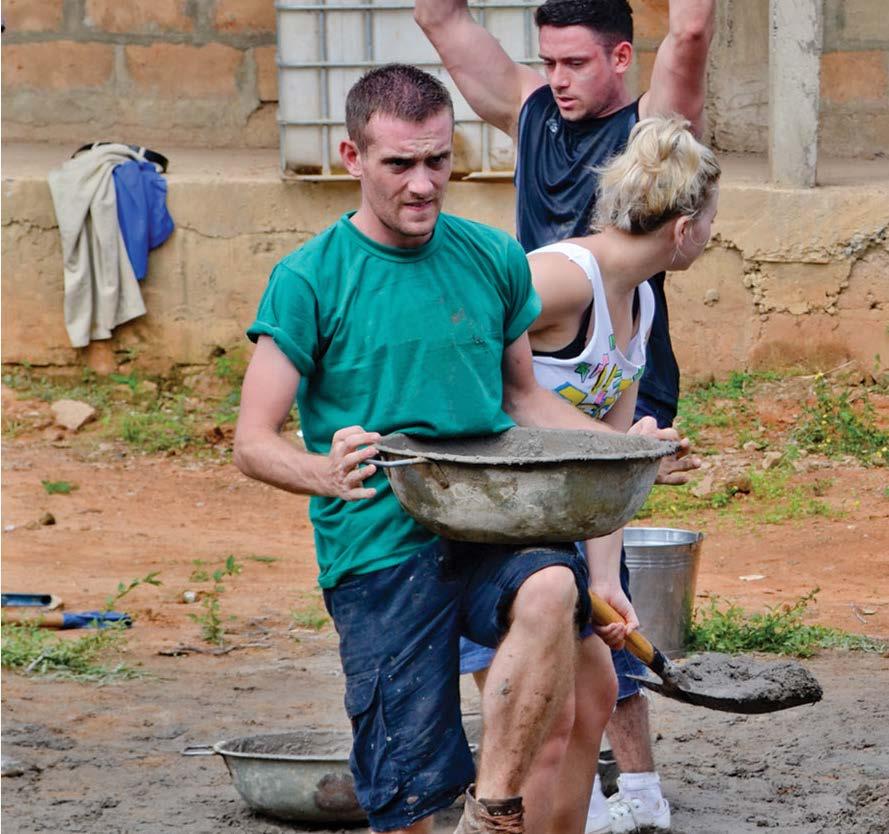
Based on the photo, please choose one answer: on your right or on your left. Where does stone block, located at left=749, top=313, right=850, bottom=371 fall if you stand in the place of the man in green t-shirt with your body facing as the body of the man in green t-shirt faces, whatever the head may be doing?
on your left

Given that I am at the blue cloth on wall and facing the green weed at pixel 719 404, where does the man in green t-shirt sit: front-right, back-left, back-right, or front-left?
front-right

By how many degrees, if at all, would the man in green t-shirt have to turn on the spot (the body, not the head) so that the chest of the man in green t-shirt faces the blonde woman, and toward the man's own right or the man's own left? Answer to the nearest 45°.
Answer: approximately 90° to the man's own left

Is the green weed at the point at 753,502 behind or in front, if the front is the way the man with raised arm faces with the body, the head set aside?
behind

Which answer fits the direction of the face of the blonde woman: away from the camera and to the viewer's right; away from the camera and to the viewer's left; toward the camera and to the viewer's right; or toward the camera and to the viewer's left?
away from the camera and to the viewer's right

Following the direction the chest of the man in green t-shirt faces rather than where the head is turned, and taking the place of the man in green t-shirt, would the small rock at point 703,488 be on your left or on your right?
on your left

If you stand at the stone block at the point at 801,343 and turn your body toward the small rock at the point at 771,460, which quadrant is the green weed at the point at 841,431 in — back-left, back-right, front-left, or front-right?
front-left

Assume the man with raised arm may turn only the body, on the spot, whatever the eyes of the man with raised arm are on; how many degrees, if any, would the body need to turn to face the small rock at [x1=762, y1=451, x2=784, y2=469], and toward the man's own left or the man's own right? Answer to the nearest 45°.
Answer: approximately 135° to the man's own right

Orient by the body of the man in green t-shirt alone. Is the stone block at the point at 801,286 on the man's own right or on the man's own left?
on the man's own left

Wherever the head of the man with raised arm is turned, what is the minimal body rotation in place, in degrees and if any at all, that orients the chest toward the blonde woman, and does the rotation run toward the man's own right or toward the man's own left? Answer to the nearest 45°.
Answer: approximately 45° to the man's own left

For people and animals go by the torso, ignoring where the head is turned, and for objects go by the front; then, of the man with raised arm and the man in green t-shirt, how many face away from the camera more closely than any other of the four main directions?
0

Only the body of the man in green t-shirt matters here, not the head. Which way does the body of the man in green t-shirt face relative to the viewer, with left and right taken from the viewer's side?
facing the viewer and to the right of the viewer
